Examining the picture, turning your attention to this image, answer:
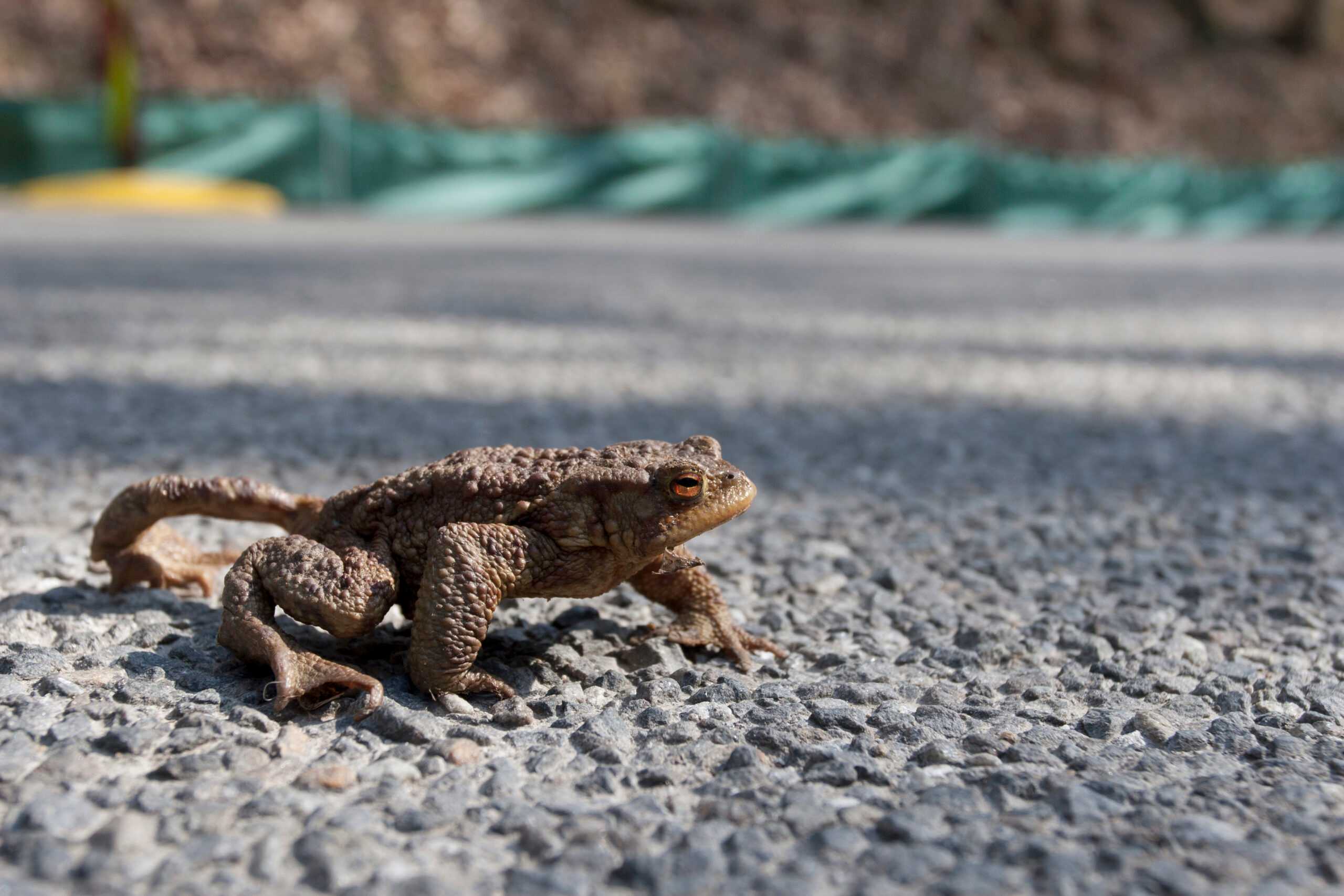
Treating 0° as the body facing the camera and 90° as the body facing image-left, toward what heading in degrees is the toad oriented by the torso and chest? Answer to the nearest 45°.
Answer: approximately 270°

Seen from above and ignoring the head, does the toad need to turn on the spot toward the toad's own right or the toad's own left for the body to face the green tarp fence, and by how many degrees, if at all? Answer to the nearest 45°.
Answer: approximately 90° to the toad's own left
